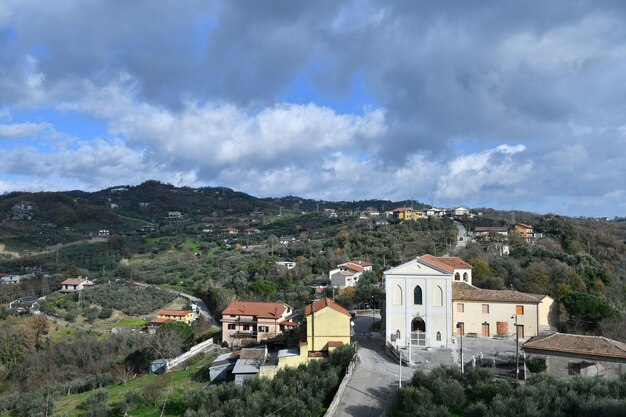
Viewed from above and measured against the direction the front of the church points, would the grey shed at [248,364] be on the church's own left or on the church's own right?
on the church's own right

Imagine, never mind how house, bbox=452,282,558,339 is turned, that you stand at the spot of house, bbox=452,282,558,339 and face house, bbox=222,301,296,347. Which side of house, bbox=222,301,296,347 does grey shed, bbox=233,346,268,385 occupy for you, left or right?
left

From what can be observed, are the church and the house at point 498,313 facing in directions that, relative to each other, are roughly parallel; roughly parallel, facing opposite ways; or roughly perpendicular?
roughly parallel

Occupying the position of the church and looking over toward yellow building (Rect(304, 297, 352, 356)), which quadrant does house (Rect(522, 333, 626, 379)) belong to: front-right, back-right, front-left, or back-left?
back-left

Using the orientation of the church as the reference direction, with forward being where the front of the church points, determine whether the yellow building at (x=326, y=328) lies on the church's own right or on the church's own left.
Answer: on the church's own right

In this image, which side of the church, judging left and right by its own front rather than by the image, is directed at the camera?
front

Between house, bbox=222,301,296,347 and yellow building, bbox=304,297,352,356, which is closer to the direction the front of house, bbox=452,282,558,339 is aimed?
the yellow building

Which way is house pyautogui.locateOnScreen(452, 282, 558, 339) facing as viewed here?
toward the camera

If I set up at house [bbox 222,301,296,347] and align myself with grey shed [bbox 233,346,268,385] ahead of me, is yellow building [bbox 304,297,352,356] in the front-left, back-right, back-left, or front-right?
front-left

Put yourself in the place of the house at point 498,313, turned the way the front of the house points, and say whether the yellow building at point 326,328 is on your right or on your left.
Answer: on your right

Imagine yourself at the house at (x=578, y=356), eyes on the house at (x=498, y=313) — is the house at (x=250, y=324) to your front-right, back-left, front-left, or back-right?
front-left
